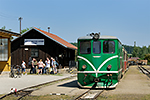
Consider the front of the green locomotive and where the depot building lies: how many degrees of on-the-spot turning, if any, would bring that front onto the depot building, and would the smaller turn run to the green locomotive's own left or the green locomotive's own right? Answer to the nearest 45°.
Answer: approximately 135° to the green locomotive's own right

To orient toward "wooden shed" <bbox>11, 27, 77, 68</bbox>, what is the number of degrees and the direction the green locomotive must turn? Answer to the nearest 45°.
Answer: approximately 135° to its right

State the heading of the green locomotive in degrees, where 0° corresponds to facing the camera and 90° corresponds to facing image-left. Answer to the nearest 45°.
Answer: approximately 0°
